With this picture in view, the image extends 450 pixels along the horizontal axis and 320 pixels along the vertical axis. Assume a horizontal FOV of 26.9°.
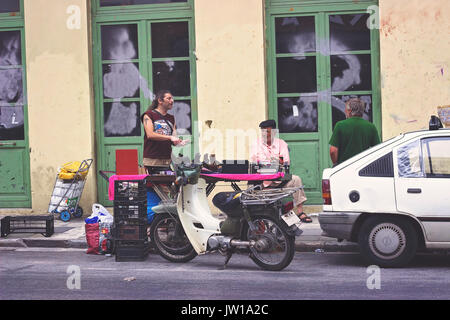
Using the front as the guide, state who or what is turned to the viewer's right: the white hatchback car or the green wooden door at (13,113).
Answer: the white hatchback car

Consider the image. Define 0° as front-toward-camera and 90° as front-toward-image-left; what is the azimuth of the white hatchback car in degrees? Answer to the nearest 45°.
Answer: approximately 270°

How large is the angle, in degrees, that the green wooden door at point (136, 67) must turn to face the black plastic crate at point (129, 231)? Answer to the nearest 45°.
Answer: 0° — it already faces it

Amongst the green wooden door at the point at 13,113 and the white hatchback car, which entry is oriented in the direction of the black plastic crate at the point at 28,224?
the green wooden door

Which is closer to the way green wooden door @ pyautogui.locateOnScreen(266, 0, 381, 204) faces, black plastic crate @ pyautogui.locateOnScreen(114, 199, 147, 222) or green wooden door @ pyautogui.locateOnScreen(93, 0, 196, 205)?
the black plastic crate

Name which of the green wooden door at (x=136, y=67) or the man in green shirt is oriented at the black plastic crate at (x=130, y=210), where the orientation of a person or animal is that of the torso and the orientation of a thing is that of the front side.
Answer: the green wooden door

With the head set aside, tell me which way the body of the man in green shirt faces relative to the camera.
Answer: away from the camera

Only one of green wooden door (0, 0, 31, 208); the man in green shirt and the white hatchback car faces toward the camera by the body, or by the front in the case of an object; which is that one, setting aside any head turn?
the green wooden door

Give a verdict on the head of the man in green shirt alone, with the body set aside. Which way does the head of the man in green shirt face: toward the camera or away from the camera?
away from the camera

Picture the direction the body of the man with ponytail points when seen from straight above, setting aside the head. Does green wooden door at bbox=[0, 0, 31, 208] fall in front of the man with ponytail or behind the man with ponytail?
behind

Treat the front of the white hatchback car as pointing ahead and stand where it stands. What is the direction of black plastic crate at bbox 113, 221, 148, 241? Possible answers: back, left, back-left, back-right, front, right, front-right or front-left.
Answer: back

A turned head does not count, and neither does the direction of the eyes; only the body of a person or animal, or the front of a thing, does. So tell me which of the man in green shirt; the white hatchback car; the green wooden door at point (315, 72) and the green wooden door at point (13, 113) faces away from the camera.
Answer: the man in green shirt

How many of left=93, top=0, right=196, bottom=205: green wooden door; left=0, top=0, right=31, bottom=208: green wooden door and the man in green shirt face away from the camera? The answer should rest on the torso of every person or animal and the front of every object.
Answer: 1

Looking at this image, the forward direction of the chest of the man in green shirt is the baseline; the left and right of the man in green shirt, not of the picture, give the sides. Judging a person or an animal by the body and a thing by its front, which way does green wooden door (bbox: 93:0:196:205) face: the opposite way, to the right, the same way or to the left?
the opposite way
